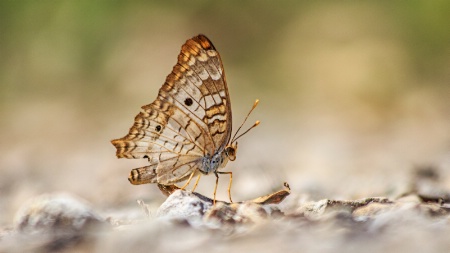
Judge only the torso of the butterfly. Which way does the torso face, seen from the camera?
to the viewer's right

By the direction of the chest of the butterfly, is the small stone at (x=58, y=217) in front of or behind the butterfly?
behind
